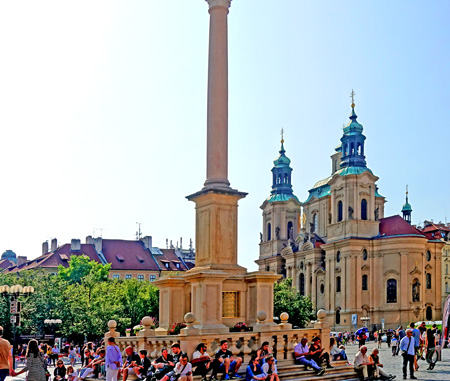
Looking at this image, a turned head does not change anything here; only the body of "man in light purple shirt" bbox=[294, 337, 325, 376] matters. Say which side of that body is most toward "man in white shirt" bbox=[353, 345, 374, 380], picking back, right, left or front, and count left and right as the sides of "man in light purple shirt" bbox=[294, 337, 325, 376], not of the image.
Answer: front

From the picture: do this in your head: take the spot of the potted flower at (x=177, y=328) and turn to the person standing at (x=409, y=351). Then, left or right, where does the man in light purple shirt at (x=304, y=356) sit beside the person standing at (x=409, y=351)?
right

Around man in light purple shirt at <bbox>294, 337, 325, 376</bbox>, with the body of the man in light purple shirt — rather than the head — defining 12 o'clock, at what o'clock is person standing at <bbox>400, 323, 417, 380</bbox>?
The person standing is roughly at 9 o'clock from the man in light purple shirt.
